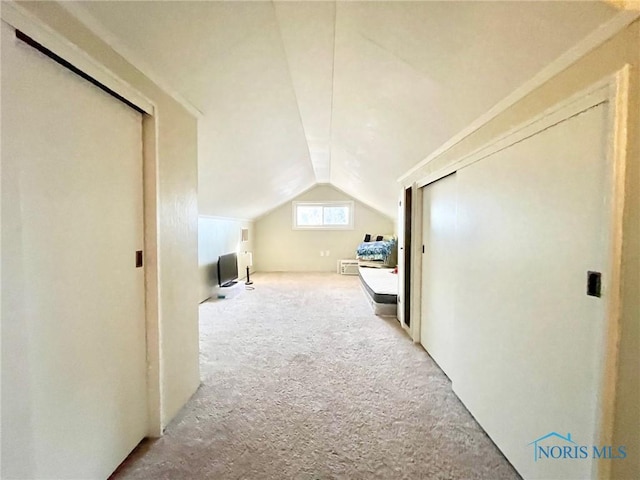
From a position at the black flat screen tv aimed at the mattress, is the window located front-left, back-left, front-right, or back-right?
front-left

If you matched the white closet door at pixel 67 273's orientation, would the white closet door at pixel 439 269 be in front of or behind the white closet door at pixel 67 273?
in front

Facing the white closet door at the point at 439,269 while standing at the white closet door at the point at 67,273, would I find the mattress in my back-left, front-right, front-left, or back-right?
front-left

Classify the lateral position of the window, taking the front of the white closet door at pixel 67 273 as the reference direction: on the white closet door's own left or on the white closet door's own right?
on the white closet door's own left

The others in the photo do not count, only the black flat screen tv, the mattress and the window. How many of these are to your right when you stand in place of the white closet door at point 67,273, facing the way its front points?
0

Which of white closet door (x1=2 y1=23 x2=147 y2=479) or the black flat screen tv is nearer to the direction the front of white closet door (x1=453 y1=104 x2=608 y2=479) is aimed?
the white closet door

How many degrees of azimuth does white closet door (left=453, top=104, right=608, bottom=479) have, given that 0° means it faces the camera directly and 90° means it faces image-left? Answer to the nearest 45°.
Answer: approximately 45°

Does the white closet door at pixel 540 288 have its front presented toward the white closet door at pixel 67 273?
yes

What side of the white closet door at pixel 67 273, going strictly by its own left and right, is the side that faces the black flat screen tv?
left

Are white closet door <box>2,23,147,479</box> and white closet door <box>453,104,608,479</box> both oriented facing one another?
yes

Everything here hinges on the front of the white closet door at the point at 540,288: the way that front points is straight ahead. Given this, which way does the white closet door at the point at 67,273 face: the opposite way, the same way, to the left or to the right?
the opposite way

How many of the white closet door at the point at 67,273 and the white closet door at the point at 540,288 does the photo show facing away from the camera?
0

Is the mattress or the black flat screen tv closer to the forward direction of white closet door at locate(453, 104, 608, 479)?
the black flat screen tv

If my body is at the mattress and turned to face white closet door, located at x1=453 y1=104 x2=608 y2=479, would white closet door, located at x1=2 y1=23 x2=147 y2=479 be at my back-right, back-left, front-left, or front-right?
front-right

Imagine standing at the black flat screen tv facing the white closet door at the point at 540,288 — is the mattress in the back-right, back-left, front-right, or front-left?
front-left

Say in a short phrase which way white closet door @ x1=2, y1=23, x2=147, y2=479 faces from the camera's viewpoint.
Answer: facing the viewer and to the right of the viewer
